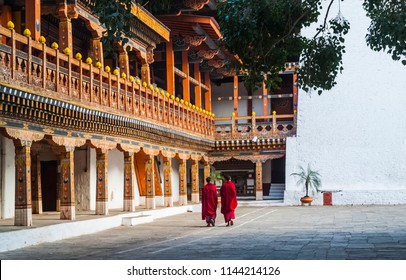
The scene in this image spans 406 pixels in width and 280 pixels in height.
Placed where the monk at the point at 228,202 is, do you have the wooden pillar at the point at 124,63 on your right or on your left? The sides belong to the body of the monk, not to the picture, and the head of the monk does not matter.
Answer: on your left

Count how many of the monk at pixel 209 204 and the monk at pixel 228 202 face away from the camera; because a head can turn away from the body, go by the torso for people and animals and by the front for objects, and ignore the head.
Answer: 2

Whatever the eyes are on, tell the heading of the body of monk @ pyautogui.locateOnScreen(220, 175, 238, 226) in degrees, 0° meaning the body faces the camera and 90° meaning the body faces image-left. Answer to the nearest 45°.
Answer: approximately 180°

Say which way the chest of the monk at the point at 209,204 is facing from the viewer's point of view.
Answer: away from the camera

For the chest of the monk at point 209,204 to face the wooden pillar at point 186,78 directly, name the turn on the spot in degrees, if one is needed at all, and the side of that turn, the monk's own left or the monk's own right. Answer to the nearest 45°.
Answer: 0° — they already face it

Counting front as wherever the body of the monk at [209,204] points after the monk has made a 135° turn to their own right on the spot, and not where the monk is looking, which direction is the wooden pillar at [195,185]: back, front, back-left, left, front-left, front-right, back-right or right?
back-left

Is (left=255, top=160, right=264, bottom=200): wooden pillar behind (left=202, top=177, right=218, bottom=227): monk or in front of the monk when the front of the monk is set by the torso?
in front

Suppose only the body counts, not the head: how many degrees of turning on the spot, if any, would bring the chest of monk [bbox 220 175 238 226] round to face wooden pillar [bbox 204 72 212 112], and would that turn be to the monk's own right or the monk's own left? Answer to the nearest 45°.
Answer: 0° — they already face it

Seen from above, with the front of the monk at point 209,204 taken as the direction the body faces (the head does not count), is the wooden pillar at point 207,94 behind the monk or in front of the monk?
in front
